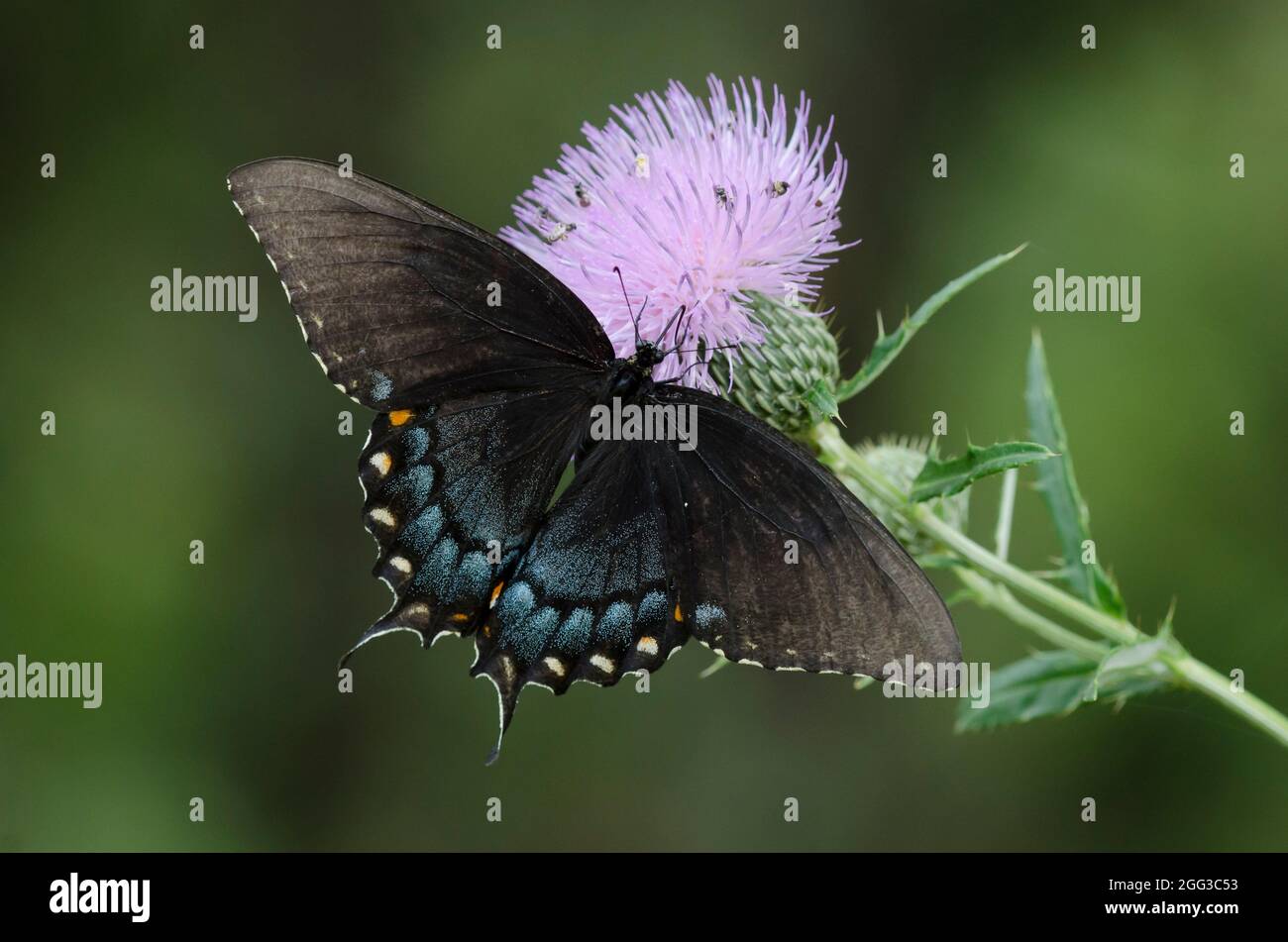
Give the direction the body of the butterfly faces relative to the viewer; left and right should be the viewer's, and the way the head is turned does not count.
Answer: facing away from the viewer and to the right of the viewer
